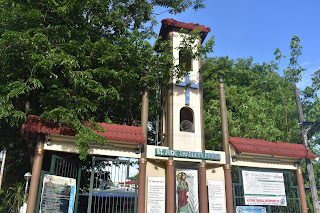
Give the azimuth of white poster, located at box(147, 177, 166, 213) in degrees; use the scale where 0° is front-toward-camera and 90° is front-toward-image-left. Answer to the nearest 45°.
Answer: approximately 0°

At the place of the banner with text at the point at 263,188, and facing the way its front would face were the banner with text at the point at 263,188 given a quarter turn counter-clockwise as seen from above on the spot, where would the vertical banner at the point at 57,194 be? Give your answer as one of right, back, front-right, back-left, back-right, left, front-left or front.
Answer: back-right

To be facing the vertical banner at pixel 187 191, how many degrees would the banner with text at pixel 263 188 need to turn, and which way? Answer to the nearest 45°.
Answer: approximately 45° to its right

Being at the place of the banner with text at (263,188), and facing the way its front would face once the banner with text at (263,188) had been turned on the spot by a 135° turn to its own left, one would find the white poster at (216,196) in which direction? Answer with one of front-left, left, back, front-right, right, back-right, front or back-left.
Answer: back

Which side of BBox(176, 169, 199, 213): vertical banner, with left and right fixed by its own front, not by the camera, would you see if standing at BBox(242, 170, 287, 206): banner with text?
left

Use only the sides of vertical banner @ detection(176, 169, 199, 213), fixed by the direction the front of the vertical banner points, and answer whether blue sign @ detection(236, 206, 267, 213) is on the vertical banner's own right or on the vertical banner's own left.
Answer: on the vertical banner's own left

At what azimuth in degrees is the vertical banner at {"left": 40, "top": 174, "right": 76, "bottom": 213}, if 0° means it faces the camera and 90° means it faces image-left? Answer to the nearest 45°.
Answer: approximately 0°

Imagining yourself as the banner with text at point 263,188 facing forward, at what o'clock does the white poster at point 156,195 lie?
The white poster is roughly at 2 o'clock from the banner with text.

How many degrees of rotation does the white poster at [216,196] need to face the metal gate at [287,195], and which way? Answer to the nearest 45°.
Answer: approximately 135° to its left

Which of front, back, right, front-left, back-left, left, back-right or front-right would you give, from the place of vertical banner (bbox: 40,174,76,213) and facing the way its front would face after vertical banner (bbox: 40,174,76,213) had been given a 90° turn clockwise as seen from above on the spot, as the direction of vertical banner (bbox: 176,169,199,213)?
back

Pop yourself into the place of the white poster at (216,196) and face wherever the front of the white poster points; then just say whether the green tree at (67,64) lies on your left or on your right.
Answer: on your right
